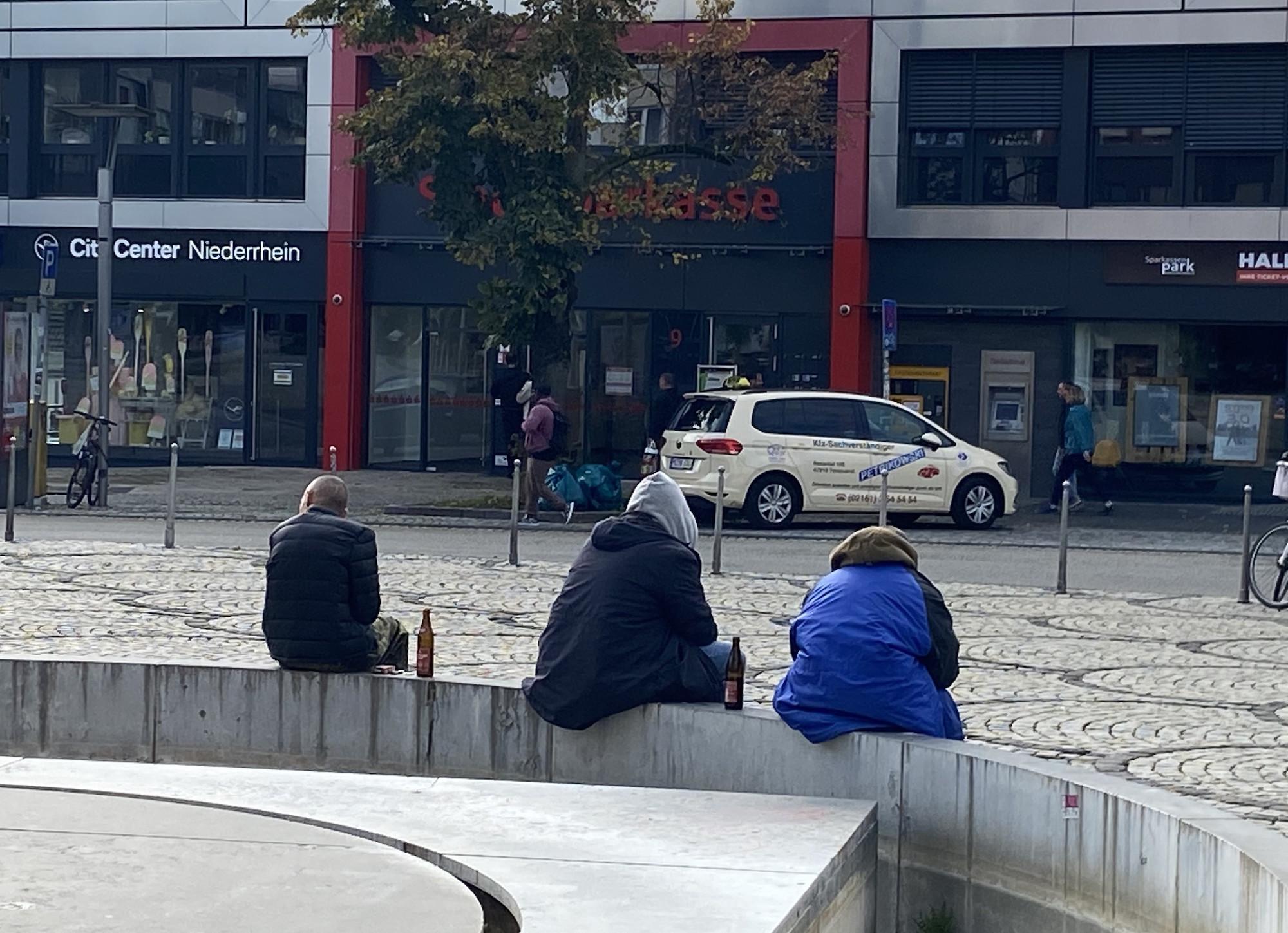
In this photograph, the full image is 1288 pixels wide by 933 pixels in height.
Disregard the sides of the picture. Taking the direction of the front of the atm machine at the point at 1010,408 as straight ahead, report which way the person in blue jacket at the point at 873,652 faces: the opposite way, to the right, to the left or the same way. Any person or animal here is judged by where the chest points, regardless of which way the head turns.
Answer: the opposite way

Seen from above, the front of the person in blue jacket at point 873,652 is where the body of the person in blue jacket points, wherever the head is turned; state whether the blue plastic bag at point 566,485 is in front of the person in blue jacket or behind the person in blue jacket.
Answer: in front

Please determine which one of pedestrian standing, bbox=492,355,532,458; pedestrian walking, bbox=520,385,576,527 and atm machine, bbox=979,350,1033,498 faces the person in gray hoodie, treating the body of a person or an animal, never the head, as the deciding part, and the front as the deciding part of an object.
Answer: the atm machine

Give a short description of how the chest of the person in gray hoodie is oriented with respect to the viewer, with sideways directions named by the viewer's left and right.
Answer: facing away from the viewer and to the right of the viewer

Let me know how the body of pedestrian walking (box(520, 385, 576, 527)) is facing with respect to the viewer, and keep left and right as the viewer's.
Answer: facing to the left of the viewer

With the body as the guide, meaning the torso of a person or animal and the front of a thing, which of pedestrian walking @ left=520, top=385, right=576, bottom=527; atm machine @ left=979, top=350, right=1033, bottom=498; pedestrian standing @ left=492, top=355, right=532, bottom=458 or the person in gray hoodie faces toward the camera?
the atm machine

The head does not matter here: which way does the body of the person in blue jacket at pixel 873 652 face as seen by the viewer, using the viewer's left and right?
facing away from the viewer

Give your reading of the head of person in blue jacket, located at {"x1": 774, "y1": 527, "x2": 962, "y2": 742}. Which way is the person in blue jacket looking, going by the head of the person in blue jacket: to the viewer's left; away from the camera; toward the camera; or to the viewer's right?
away from the camera

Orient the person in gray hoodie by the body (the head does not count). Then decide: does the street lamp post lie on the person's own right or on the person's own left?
on the person's own left

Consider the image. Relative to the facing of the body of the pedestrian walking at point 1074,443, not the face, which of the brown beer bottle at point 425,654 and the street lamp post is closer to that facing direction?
the street lamp post
